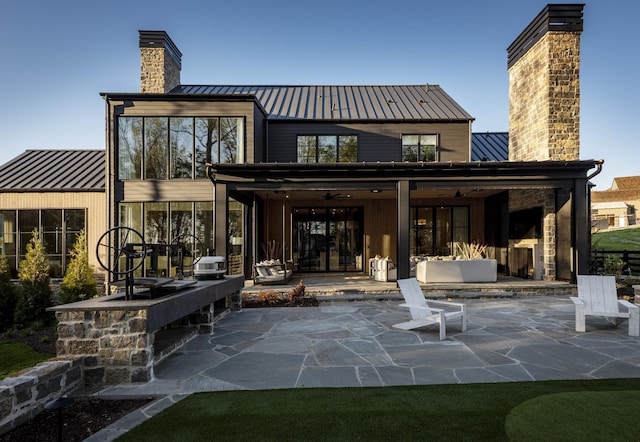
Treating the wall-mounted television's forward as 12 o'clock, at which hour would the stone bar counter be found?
The stone bar counter is roughly at 11 o'clock from the wall-mounted television.

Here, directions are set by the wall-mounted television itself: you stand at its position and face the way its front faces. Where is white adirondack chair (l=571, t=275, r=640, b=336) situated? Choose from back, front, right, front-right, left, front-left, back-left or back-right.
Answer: front-left

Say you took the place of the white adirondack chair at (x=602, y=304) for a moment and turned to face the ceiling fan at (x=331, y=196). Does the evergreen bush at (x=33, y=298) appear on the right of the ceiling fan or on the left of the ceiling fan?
left

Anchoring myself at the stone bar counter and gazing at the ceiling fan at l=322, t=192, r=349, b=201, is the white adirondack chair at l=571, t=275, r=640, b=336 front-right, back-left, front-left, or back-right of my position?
front-right

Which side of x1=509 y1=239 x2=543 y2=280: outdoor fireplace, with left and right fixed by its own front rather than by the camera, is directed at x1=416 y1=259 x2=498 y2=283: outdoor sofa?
front

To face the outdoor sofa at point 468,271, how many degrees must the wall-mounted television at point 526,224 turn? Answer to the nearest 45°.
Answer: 0° — it already faces it

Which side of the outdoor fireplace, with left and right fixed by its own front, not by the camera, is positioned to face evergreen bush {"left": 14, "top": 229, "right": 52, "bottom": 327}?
front

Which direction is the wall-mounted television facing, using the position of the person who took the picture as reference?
facing the viewer and to the left of the viewer

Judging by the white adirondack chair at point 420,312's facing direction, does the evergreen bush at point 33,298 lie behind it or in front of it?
behind

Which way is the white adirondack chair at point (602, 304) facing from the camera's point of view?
toward the camera

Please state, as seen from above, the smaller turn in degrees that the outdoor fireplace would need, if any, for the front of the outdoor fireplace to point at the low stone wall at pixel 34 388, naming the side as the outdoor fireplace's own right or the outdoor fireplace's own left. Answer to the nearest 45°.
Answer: approximately 45° to the outdoor fireplace's own left

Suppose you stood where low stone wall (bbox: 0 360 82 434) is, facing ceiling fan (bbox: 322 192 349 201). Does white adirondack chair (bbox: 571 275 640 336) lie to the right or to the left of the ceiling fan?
right

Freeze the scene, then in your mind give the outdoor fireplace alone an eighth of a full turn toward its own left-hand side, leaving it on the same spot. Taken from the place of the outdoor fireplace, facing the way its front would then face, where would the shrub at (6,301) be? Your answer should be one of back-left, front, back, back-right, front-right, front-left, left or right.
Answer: front-right

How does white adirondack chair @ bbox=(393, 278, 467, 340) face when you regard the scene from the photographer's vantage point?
facing the viewer and to the right of the viewer
